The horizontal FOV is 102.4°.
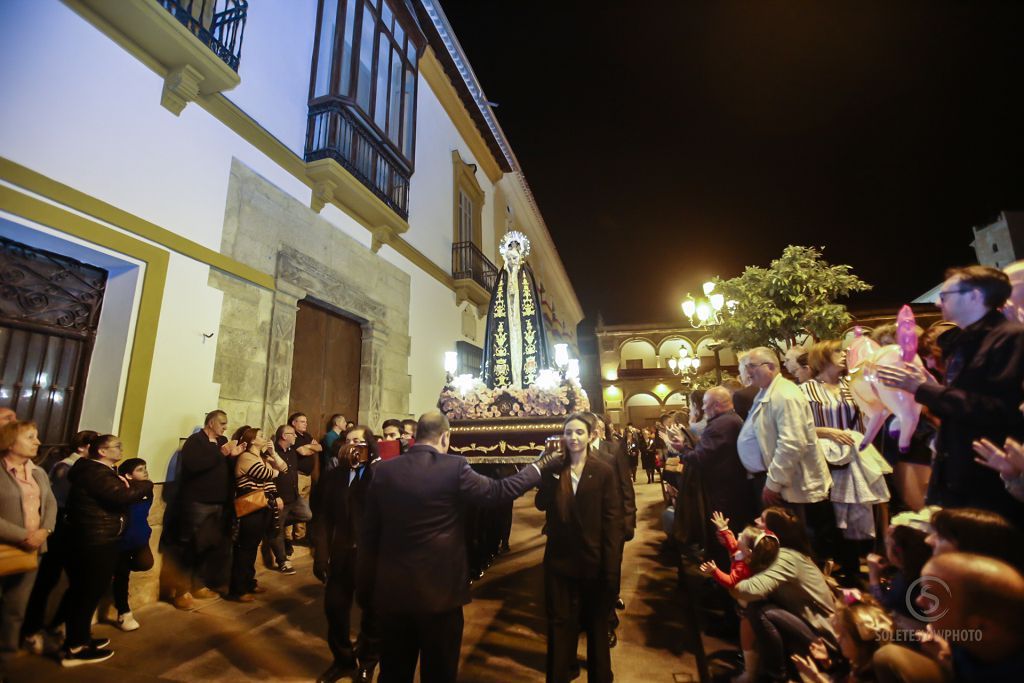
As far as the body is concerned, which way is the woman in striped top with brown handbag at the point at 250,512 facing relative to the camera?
to the viewer's right

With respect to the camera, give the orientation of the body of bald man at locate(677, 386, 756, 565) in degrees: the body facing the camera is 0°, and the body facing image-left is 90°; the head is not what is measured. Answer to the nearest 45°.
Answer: approximately 90°

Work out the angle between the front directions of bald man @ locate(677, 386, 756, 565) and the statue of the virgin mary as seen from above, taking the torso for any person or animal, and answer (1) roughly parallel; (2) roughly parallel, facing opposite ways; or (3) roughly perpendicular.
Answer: roughly perpendicular

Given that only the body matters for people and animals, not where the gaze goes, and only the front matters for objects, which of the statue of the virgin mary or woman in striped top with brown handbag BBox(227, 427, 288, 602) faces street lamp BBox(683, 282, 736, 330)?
the woman in striped top with brown handbag

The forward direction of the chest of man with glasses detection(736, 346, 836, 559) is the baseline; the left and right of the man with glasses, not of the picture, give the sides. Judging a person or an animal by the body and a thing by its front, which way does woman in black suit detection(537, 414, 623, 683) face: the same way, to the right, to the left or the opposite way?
to the left

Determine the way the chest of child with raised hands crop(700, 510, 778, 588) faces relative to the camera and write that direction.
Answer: to the viewer's left

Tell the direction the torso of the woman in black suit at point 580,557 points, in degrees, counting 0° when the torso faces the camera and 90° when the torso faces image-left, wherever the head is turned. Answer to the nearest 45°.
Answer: approximately 0°

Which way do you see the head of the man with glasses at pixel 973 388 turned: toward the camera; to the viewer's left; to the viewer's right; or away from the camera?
to the viewer's left

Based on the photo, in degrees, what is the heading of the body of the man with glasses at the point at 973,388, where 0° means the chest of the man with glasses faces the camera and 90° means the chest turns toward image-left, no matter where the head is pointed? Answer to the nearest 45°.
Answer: approximately 90°

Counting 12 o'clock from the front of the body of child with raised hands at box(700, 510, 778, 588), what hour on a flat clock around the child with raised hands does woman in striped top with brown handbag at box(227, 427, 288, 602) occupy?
The woman in striped top with brown handbag is roughly at 12 o'clock from the child with raised hands.

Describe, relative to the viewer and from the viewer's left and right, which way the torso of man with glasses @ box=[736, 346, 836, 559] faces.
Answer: facing to the left of the viewer

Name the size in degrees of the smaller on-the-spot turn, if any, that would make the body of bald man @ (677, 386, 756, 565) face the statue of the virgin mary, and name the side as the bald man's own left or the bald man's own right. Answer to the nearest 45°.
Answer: approximately 45° to the bald man's own right

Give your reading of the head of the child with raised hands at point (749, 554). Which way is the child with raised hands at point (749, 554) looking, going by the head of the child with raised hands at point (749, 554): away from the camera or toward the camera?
away from the camera
